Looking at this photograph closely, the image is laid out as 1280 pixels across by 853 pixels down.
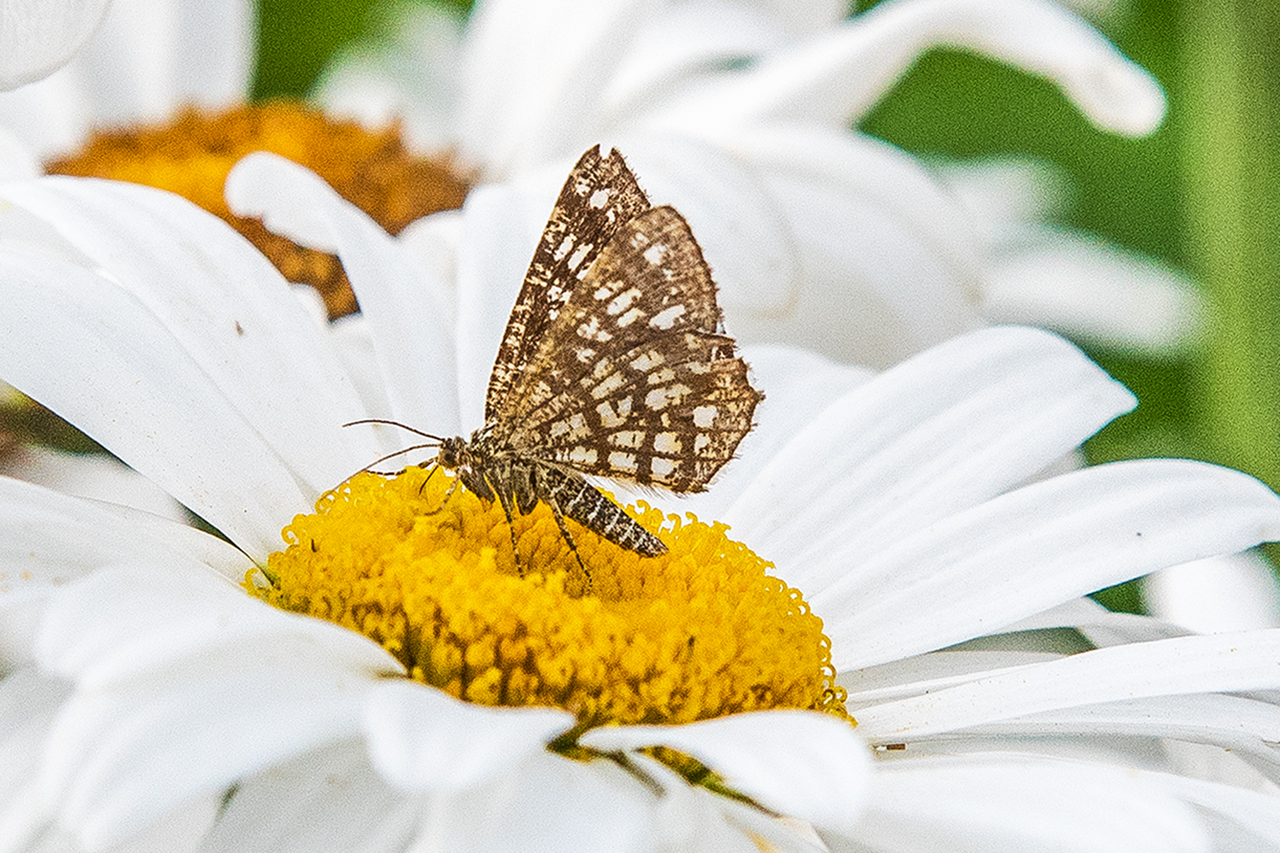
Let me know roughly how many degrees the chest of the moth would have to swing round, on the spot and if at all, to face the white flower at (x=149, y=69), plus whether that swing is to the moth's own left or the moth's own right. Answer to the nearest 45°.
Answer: approximately 45° to the moth's own right

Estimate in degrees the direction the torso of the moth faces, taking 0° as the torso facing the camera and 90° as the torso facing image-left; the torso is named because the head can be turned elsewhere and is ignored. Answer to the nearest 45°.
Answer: approximately 90°
